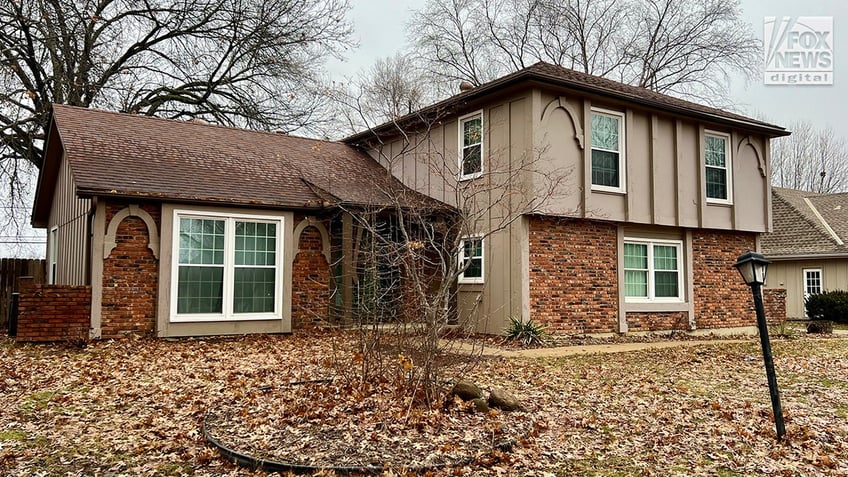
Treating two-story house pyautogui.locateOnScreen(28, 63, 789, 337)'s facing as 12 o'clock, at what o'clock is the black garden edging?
The black garden edging is roughly at 2 o'clock from the two-story house.

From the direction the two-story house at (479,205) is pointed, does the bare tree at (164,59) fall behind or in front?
behind

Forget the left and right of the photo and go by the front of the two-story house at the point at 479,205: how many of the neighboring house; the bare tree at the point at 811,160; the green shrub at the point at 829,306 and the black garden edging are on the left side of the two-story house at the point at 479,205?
3

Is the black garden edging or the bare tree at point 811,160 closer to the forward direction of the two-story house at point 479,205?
the black garden edging

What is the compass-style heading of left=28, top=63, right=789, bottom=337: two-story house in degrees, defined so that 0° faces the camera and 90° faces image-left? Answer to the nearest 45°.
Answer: approximately 315°

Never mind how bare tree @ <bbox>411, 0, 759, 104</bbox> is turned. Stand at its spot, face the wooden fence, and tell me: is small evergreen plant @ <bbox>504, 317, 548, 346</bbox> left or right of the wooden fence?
left

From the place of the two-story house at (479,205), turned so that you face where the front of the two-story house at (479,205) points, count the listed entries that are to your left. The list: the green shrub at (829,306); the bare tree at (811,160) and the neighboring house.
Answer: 3

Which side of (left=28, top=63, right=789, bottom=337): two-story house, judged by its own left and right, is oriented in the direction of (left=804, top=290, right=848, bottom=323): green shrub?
left

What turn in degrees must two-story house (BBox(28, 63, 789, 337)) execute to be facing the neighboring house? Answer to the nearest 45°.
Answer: approximately 90° to its left

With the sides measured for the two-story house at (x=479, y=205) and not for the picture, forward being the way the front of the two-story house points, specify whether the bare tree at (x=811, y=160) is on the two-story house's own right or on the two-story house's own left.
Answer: on the two-story house's own left

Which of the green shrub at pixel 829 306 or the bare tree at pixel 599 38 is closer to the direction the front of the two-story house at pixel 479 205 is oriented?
the green shrub
